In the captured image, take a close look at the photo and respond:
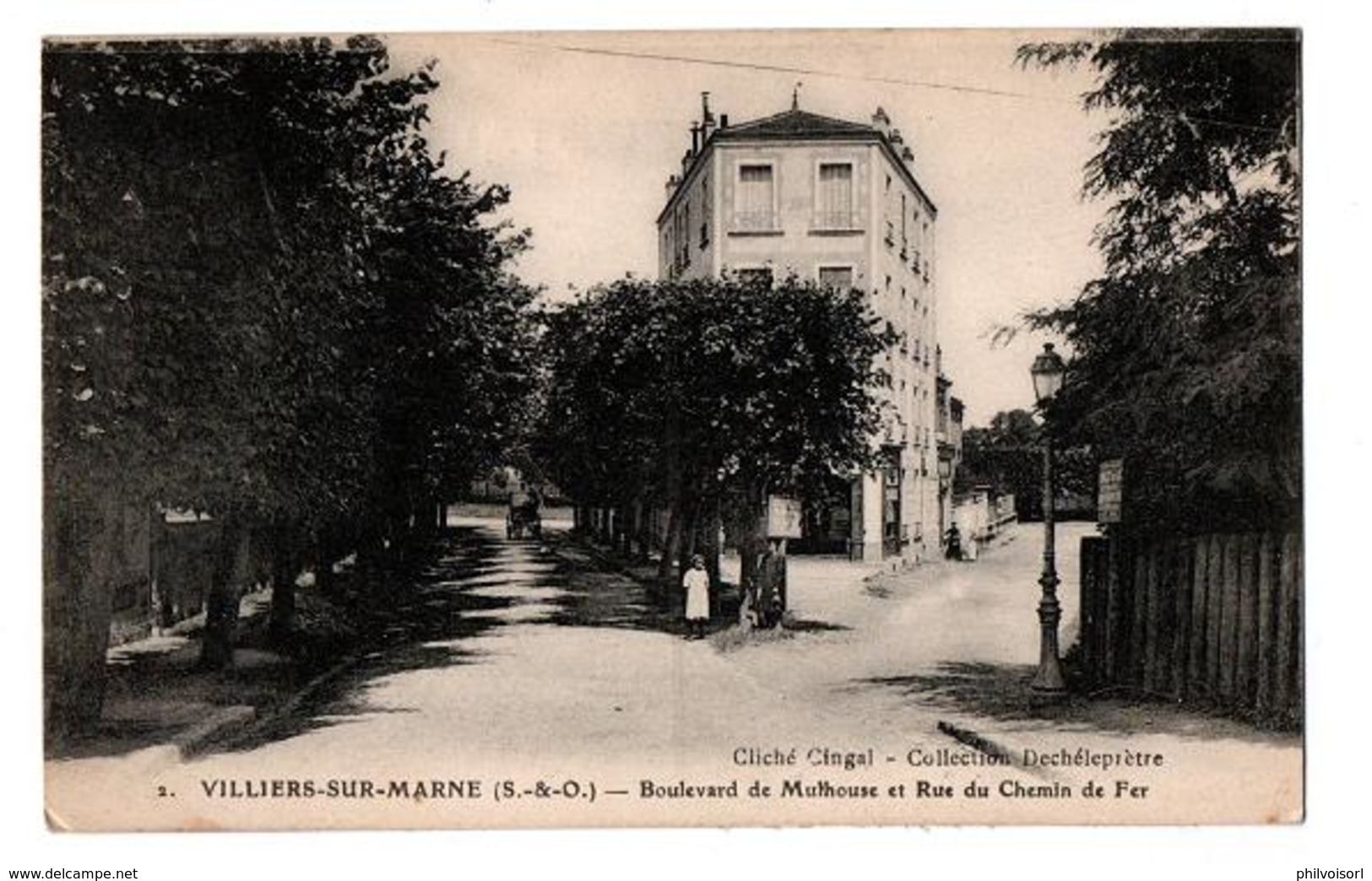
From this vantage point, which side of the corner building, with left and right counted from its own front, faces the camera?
front

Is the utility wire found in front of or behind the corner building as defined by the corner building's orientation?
in front
